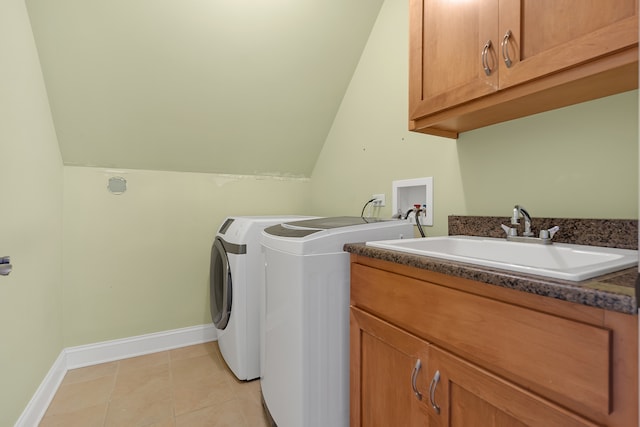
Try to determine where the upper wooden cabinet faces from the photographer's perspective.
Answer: facing the viewer and to the left of the viewer

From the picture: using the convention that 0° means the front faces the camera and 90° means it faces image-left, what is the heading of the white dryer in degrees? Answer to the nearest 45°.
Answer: approximately 90°

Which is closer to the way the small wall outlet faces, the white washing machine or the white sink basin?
the white washing machine

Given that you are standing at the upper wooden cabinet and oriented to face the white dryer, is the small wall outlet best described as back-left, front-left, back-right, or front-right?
front-right

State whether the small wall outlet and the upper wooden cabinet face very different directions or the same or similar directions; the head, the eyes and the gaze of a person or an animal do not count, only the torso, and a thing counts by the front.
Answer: same or similar directions

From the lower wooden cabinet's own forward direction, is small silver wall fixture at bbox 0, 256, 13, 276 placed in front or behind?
in front

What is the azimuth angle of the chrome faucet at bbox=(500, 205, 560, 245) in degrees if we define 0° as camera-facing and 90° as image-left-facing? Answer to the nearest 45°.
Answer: approximately 45°

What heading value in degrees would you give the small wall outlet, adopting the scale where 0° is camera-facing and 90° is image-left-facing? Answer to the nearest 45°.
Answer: approximately 45°

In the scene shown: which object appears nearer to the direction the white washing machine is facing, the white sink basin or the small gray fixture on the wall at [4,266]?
the small gray fixture on the wall

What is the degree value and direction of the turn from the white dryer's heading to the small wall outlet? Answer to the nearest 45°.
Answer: approximately 180°

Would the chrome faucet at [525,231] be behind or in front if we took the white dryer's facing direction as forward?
behind

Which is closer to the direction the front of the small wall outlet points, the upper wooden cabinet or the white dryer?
the white dryer

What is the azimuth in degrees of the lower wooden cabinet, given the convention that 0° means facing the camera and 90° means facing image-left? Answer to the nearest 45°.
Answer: approximately 45°
